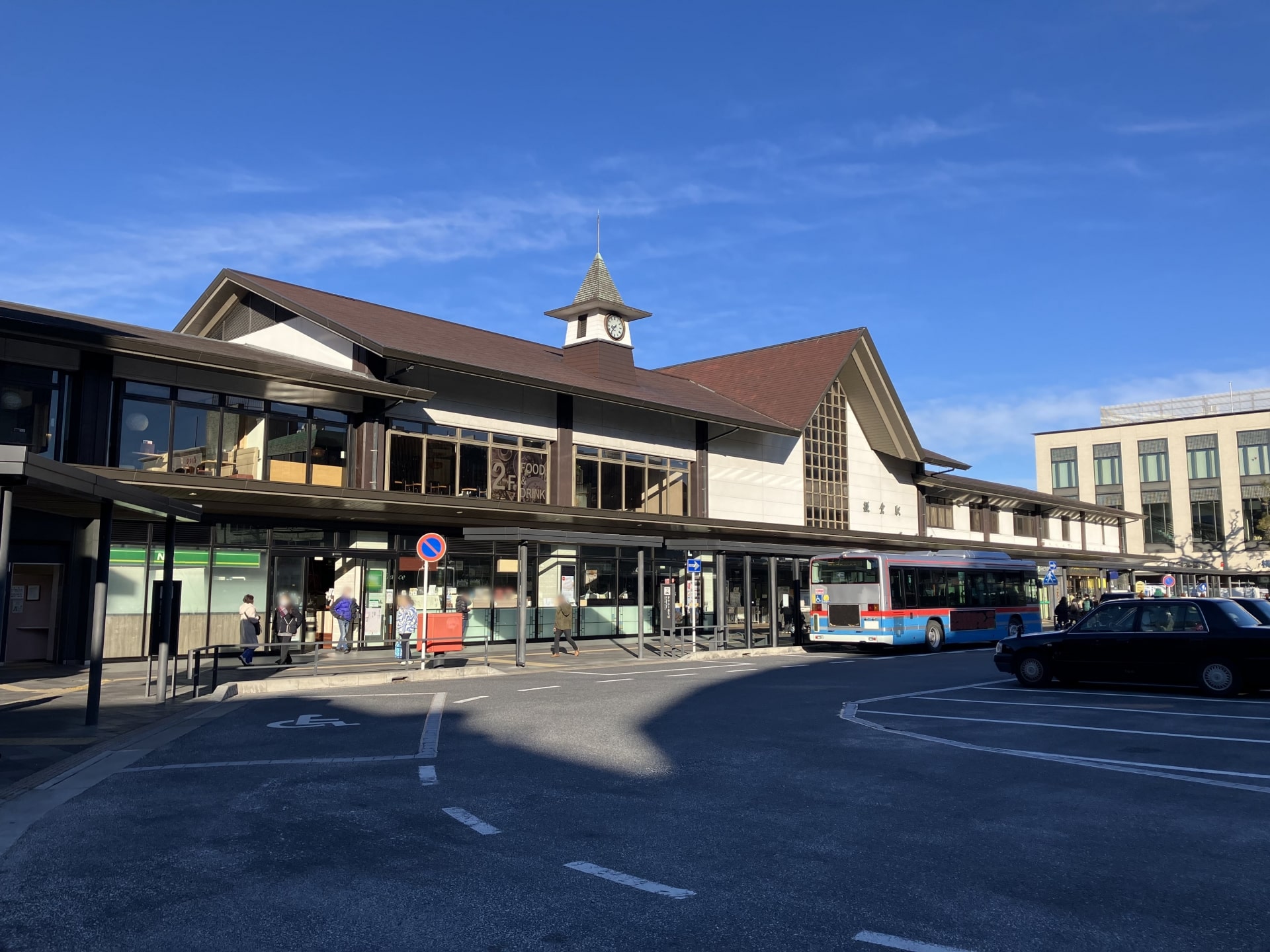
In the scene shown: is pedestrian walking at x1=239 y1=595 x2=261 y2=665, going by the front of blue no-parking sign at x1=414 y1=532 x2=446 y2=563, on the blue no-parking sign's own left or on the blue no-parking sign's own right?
on the blue no-parking sign's own right

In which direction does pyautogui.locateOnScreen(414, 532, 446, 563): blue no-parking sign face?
toward the camera

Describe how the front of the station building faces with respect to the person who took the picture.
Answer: facing the viewer and to the right of the viewer

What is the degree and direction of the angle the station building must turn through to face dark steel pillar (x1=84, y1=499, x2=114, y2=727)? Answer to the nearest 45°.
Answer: approximately 45° to its right

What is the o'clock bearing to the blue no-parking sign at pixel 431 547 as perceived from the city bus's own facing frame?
The blue no-parking sign is roughly at 6 o'clock from the city bus.

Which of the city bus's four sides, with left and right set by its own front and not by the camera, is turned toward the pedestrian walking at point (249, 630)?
back

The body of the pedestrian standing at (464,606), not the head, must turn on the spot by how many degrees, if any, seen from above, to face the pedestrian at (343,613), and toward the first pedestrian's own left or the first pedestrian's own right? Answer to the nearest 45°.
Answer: approximately 135° to the first pedestrian's own right

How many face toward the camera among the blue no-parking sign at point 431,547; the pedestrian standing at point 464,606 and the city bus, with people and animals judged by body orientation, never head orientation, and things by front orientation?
1

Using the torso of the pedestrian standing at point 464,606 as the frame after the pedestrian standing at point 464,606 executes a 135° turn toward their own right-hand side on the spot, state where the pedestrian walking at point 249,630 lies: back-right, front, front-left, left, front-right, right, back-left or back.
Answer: front

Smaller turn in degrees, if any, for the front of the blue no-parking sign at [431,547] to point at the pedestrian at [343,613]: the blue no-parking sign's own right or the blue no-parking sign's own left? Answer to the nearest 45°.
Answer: approximately 135° to the blue no-parking sign's own right
